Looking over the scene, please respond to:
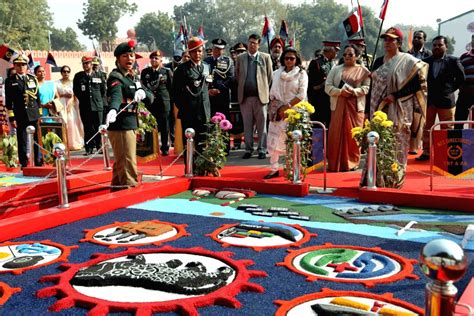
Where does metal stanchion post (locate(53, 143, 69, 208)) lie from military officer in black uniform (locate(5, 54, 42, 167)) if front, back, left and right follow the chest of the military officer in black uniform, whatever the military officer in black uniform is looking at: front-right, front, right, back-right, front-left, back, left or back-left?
front

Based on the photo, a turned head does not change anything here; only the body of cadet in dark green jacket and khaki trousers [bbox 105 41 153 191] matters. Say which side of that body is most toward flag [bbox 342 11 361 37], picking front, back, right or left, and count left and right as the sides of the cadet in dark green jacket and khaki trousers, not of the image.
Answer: left

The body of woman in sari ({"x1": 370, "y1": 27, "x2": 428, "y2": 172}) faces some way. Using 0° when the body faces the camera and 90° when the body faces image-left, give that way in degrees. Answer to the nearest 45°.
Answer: approximately 45°

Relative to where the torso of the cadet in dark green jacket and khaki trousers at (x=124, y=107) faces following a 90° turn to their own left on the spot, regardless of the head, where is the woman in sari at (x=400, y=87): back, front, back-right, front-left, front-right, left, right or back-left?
front-right

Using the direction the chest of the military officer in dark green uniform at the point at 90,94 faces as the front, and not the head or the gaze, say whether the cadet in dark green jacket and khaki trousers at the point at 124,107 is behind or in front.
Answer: in front

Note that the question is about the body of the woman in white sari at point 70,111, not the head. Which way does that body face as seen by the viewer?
toward the camera

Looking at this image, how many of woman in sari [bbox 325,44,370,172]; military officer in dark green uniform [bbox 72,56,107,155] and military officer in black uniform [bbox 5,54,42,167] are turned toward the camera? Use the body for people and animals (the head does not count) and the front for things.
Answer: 3

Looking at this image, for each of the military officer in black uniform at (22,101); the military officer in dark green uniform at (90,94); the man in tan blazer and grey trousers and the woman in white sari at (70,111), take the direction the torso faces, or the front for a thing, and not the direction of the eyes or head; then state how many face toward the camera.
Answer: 4

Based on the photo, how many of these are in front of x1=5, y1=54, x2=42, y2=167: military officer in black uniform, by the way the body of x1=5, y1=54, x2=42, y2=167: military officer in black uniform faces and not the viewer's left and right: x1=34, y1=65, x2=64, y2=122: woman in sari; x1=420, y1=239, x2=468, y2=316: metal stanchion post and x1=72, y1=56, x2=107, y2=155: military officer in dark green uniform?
1

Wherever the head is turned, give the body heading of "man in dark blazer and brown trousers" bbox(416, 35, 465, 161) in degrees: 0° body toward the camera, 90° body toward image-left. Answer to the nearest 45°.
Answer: approximately 45°

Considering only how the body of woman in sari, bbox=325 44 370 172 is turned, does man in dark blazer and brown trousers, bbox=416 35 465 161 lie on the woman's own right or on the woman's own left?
on the woman's own left

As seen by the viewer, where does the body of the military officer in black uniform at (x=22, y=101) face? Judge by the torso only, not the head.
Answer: toward the camera

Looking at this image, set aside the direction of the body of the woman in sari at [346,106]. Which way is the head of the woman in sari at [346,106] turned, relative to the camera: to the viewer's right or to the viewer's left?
to the viewer's left

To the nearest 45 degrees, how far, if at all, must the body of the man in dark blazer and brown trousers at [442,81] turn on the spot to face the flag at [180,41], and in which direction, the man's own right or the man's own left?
approximately 45° to the man's own right
